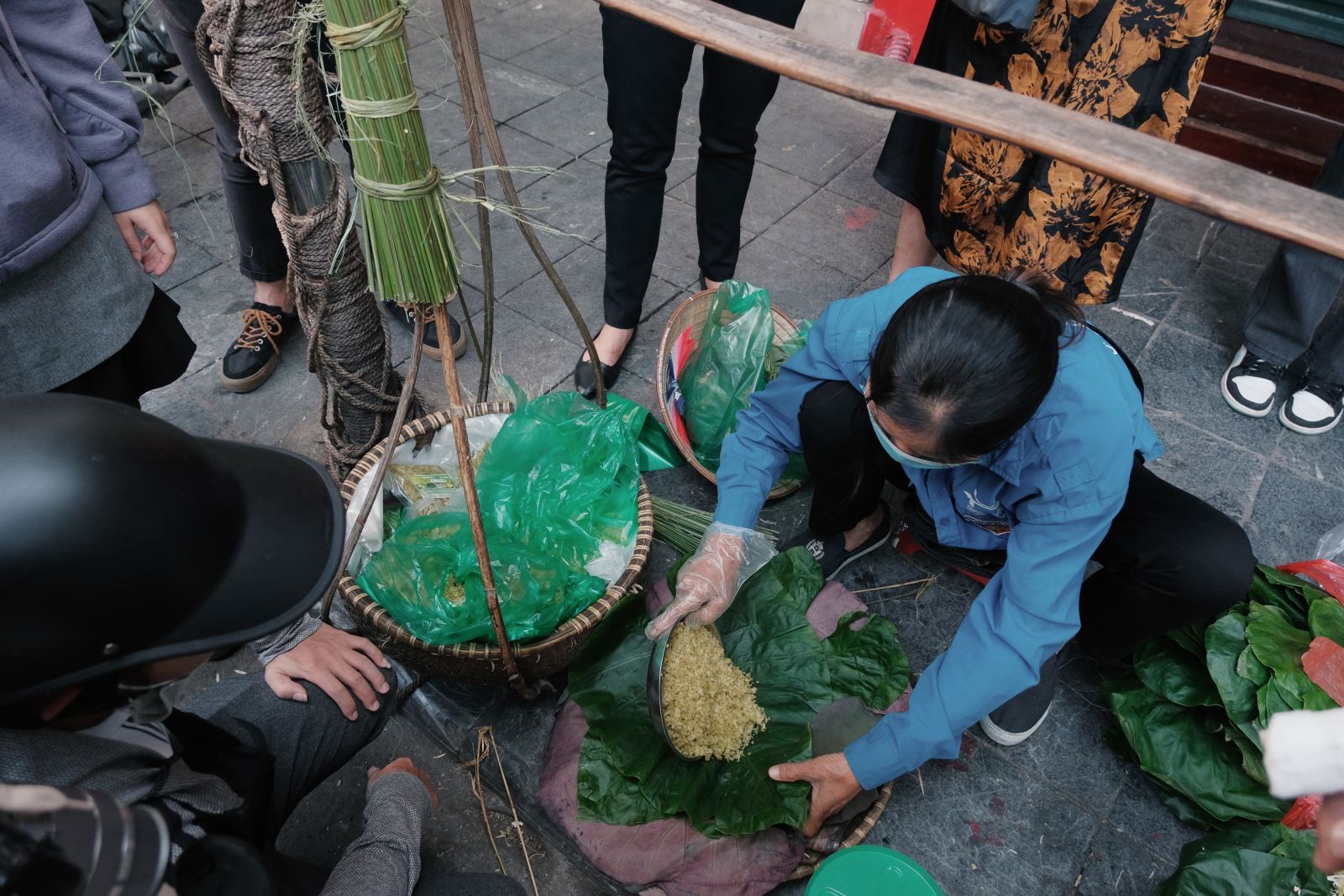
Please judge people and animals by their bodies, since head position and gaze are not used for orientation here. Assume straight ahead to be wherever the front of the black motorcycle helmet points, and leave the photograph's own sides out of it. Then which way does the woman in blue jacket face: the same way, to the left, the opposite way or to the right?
the opposite way

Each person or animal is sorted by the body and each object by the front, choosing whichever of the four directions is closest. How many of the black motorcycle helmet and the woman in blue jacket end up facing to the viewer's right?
1

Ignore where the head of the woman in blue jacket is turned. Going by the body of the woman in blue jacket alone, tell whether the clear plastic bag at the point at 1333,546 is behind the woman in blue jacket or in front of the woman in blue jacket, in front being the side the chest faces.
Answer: behind

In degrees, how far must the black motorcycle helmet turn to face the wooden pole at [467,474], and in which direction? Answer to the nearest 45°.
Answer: approximately 45° to its left

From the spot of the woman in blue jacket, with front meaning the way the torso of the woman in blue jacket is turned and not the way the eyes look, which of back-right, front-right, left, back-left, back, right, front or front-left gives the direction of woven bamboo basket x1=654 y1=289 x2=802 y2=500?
right

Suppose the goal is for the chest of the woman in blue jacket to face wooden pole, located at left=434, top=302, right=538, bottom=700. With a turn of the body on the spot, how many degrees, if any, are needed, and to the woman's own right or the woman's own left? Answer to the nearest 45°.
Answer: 0° — they already face it

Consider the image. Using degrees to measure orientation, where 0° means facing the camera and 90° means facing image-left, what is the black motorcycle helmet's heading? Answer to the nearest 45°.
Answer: approximately 270°

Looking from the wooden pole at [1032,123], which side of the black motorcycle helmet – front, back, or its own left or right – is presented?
front

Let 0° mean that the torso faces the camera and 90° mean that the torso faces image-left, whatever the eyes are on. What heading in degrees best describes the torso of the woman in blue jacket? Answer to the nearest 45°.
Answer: approximately 45°

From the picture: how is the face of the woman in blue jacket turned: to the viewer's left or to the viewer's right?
to the viewer's left

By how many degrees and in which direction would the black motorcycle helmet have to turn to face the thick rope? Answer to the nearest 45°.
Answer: approximately 90° to its left

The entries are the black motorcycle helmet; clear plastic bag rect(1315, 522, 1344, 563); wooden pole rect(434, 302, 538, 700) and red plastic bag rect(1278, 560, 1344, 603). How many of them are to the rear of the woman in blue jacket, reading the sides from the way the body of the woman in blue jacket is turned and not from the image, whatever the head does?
2

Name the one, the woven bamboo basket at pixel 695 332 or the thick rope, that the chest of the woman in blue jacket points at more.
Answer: the thick rope

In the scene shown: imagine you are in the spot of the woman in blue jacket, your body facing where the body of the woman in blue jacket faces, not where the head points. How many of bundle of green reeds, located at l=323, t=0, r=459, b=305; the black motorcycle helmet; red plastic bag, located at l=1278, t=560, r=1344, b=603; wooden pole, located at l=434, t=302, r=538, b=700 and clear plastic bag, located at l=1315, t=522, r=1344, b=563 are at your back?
2
